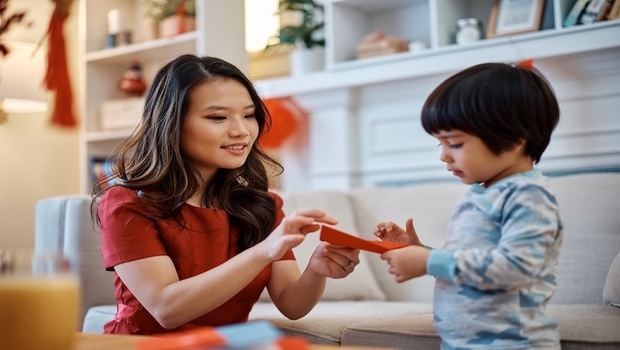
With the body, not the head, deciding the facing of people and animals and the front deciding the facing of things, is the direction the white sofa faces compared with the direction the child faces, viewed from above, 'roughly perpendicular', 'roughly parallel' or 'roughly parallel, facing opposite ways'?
roughly perpendicular

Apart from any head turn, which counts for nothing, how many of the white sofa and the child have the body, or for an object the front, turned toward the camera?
1

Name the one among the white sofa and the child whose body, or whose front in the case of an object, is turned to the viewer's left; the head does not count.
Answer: the child

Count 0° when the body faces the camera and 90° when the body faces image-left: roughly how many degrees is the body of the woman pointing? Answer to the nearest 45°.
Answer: approximately 315°

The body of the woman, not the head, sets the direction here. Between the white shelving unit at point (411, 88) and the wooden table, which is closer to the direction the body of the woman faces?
the wooden table

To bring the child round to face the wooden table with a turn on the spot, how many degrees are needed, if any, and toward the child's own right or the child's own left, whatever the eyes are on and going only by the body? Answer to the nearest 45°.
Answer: approximately 45° to the child's own left

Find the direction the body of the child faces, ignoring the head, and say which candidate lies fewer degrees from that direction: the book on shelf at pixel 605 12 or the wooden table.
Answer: the wooden table

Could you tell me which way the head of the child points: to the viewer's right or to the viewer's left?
to the viewer's left

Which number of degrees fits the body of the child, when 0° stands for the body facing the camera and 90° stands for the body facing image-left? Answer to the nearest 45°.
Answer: approximately 90°

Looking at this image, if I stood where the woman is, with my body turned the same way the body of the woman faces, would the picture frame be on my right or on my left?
on my left

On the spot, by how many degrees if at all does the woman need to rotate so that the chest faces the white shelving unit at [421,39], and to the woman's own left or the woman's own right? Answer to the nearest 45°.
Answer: approximately 90° to the woman's own left

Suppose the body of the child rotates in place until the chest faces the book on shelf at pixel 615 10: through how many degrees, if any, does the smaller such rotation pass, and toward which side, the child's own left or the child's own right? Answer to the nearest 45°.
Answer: approximately 90° to the child's own right
